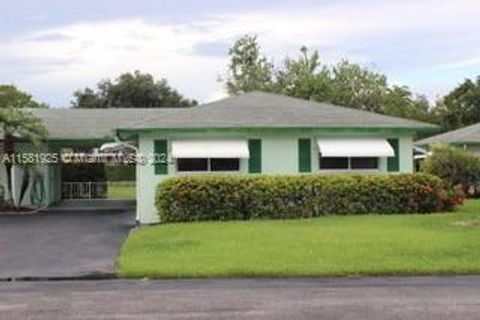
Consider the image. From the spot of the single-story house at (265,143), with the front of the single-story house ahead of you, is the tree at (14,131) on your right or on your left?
on your right

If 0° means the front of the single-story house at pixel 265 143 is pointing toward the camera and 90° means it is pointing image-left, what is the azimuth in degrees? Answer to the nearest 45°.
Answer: approximately 0°

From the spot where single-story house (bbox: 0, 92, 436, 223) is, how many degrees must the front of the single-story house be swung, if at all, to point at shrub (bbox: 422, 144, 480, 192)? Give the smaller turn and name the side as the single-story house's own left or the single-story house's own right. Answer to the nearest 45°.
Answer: approximately 135° to the single-story house's own left
